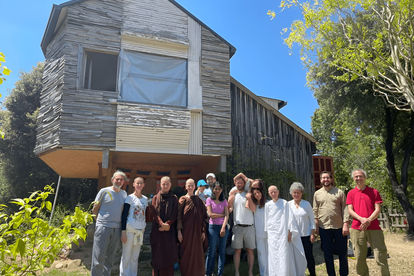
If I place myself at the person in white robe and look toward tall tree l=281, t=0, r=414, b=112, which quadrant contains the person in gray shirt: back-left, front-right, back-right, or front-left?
back-left

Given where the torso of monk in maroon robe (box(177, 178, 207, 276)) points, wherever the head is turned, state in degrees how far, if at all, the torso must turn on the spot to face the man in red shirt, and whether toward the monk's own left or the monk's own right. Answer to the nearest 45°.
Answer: approximately 90° to the monk's own left

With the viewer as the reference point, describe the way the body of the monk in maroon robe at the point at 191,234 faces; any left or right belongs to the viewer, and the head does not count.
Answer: facing the viewer

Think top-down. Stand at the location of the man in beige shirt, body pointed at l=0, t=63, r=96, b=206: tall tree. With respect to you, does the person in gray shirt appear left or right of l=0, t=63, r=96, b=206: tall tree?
left

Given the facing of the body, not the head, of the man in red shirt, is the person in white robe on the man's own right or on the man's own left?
on the man's own right

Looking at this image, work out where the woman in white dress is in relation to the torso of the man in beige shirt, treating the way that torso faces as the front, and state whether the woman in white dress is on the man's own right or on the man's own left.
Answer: on the man's own right

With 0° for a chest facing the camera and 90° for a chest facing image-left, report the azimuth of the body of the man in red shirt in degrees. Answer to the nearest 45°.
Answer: approximately 0°

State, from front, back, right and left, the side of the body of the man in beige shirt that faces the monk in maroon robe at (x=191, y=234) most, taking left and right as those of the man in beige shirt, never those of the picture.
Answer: right

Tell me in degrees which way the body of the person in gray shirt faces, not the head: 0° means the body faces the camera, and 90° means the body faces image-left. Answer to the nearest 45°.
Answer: approximately 315°

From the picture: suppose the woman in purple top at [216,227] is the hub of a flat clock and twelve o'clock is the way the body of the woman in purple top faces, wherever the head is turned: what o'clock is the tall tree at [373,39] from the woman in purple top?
The tall tree is roughly at 8 o'clock from the woman in purple top.

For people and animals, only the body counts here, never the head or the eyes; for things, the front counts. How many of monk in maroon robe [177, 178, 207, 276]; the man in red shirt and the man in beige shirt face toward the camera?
3

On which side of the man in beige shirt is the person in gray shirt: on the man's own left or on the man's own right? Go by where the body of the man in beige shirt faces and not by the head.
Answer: on the man's own right
